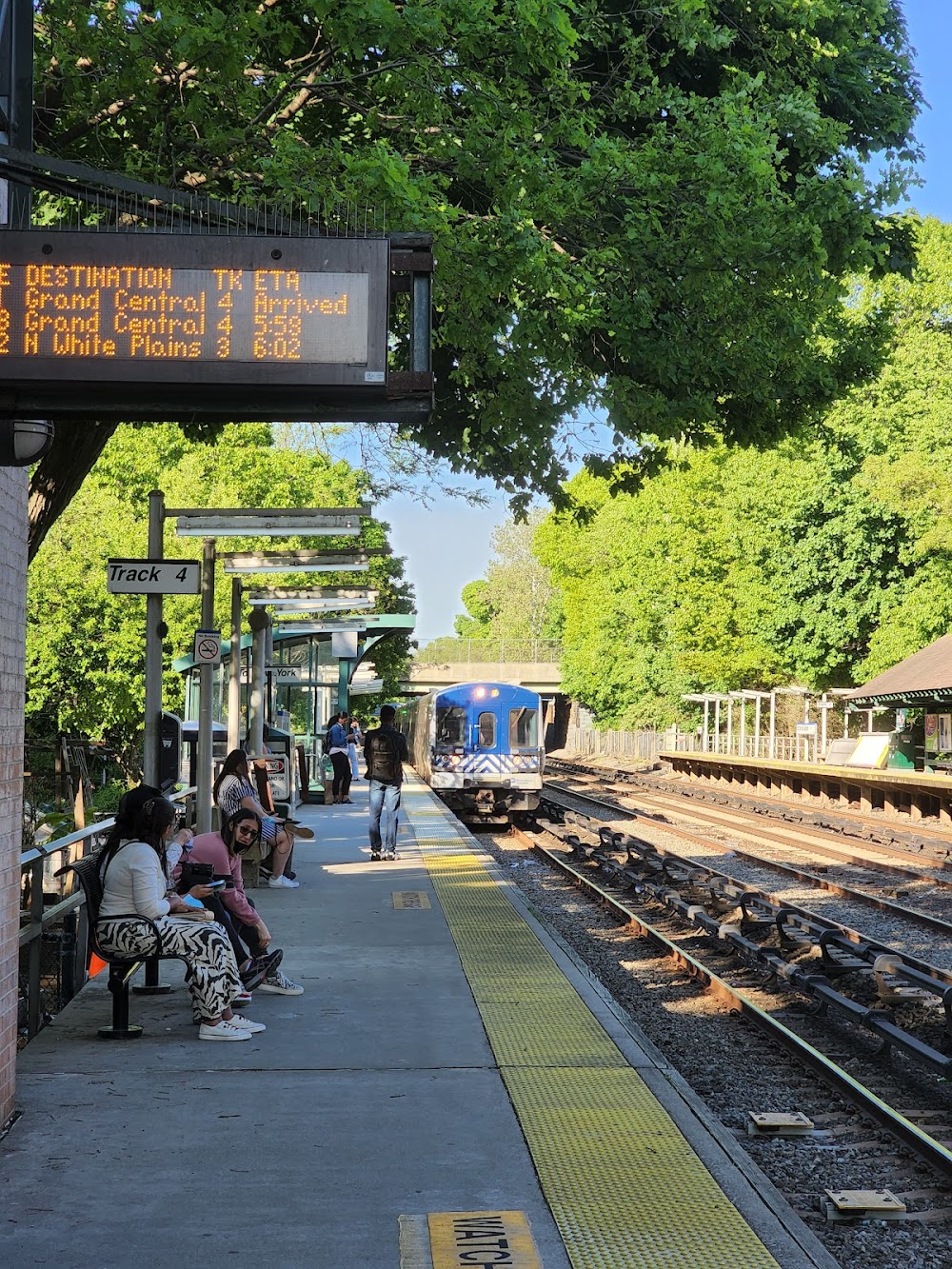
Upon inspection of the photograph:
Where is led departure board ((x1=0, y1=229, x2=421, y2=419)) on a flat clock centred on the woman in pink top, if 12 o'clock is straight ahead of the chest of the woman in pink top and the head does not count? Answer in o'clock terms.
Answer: The led departure board is roughly at 3 o'clock from the woman in pink top.

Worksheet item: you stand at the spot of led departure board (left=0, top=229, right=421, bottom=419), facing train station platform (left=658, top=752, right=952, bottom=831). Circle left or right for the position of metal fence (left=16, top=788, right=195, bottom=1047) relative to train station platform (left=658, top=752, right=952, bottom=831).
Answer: left

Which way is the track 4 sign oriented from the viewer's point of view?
toward the camera

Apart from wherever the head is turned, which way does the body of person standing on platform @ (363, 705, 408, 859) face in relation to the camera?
away from the camera

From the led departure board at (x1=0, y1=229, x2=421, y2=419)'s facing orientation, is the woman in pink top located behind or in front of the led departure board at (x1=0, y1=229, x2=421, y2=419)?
behind

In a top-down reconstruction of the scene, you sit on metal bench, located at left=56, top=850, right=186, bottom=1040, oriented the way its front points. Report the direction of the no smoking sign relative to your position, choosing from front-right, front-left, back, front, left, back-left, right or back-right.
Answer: left

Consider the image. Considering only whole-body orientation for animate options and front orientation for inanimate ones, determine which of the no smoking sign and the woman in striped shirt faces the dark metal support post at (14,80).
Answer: the no smoking sign

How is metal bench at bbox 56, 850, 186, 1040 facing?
to the viewer's right

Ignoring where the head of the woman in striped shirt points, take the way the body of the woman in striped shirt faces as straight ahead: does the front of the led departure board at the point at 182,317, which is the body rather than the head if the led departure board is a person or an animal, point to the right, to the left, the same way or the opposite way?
to the right

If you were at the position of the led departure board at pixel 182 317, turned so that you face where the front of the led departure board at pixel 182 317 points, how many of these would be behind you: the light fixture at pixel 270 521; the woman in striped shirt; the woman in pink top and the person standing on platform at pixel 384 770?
4

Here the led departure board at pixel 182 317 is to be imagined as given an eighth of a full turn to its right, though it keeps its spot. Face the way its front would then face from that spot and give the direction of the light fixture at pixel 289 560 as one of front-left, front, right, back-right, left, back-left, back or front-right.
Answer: back-right

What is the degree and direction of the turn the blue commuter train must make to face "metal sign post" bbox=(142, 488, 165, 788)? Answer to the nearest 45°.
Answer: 0° — it already faces it

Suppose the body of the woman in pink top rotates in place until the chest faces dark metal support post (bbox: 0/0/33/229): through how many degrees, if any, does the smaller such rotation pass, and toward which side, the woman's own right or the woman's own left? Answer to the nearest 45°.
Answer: approximately 90° to the woman's own right

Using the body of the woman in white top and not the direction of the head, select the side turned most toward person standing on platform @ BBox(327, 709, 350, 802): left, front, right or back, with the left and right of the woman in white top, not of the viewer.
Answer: left

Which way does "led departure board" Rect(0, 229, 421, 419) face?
toward the camera

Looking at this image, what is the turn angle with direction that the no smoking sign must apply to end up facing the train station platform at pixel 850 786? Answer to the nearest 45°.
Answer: approximately 135° to its left

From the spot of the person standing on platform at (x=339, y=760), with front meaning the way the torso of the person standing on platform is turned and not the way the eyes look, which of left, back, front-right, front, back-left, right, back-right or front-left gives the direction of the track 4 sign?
right
